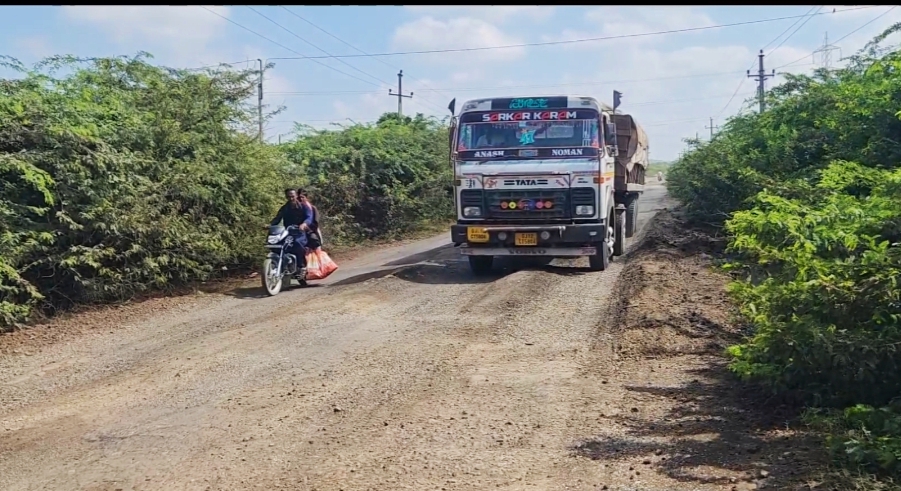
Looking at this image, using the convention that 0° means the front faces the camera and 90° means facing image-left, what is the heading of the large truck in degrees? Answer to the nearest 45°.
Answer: approximately 0°

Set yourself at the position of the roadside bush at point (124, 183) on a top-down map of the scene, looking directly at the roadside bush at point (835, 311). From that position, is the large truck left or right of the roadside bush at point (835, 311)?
left

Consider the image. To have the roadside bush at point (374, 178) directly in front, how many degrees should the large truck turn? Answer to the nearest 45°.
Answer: approximately 135° to its right

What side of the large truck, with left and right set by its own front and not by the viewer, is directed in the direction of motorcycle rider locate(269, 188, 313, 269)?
front

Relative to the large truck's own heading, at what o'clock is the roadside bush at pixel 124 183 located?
The roadside bush is roughly at 2 o'clock from the large truck.

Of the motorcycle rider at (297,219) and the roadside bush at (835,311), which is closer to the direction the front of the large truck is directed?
the roadside bush
